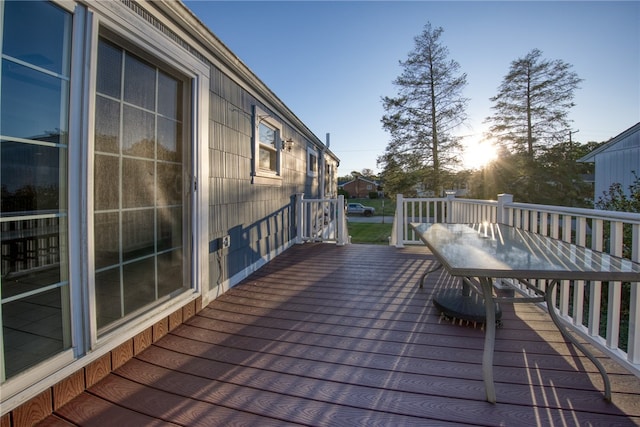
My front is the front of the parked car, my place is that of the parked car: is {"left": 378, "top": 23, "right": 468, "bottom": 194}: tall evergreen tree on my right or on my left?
on my right
